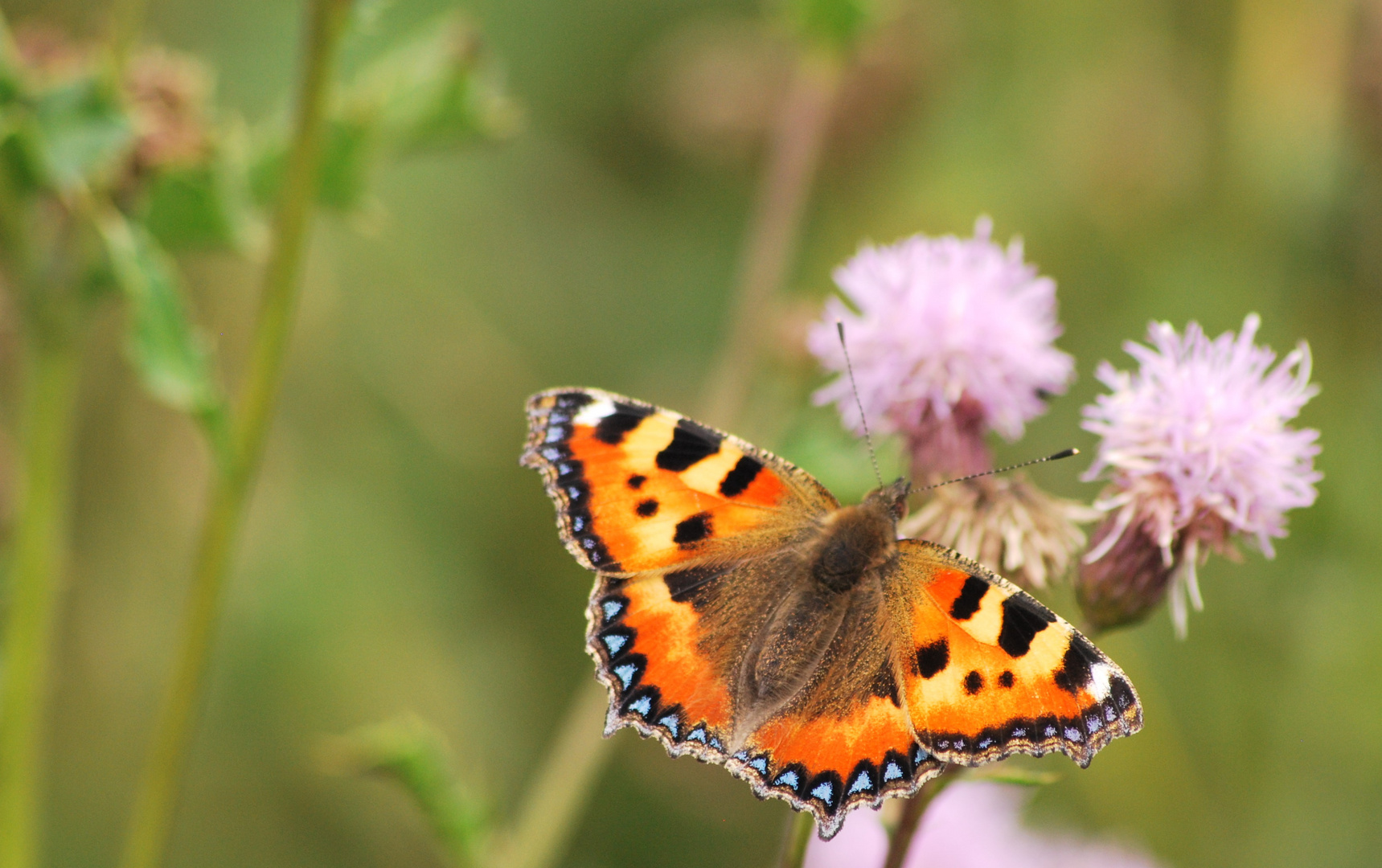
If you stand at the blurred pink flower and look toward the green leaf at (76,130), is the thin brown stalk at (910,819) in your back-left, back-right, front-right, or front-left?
front-left

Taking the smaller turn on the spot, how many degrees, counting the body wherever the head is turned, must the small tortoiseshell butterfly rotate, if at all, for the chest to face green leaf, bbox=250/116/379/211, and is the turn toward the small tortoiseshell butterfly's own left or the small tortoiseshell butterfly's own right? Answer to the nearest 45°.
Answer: approximately 135° to the small tortoiseshell butterfly's own left

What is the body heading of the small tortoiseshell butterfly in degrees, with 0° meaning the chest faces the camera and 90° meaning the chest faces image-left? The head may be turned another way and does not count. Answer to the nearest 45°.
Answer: approximately 225°

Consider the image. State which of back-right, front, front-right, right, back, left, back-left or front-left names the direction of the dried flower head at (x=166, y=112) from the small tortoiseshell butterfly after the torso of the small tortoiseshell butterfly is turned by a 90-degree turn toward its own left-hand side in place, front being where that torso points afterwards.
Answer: front-left
